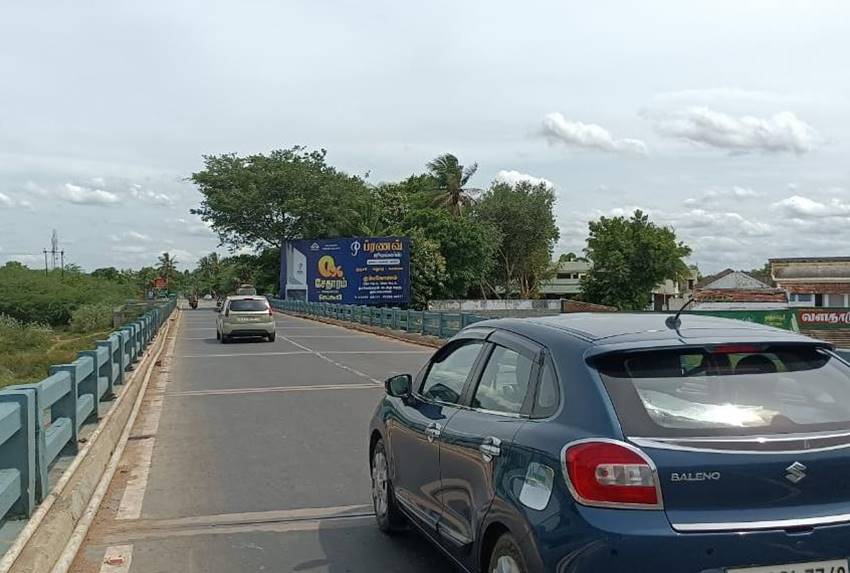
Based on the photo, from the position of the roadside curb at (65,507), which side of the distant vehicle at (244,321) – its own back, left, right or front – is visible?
back

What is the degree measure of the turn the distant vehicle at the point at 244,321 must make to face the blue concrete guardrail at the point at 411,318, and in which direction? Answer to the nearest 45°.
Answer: approximately 90° to its right

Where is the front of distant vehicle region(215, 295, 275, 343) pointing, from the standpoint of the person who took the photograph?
facing away from the viewer

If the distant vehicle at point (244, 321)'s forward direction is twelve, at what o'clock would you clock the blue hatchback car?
The blue hatchback car is roughly at 6 o'clock from the distant vehicle.

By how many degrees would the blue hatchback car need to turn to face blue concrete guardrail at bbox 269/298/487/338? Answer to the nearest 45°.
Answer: approximately 45° to its right

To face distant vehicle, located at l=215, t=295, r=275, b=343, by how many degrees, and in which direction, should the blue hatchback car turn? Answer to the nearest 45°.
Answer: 0° — it already faces it

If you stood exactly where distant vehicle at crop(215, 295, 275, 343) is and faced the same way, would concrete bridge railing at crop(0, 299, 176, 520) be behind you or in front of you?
behind
